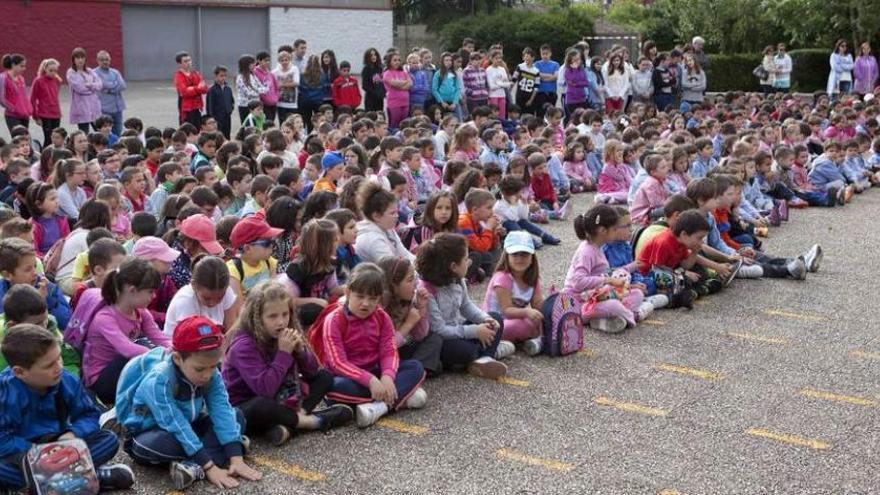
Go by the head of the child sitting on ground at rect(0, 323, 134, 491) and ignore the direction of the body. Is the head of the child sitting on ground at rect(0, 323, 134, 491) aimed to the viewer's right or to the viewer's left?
to the viewer's right

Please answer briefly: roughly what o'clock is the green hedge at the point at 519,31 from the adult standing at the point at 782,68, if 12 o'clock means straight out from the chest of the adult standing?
The green hedge is roughly at 3 o'clock from the adult standing.

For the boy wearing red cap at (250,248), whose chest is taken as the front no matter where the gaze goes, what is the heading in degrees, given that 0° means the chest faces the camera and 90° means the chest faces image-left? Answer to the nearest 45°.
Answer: approximately 315°

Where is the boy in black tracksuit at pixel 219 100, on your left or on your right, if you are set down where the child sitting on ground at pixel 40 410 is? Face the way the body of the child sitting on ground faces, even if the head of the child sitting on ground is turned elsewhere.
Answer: on your left

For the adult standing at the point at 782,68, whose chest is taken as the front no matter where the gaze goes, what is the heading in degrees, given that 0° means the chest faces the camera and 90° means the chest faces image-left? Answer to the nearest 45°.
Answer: approximately 45°

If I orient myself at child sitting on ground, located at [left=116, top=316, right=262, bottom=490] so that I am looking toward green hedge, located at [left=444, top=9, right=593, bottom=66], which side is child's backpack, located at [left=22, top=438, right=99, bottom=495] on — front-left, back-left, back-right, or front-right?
back-left

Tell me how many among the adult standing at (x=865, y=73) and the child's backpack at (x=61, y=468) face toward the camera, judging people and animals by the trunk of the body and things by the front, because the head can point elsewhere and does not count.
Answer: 2

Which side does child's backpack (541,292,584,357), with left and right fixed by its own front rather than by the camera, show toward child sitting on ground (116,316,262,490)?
right

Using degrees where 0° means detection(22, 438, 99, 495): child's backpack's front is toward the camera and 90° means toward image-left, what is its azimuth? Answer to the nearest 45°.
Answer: approximately 0°
